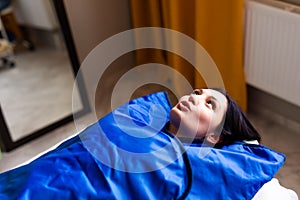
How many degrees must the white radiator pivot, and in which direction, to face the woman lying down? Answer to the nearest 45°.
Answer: approximately 45° to its left

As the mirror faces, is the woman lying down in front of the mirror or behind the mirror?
in front

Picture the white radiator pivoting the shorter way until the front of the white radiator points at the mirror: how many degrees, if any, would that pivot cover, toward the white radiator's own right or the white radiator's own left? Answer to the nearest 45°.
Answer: approximately 45° to the white radiator's own right

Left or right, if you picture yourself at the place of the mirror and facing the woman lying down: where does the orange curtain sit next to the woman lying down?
left

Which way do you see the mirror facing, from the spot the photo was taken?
facing the viewer and to the right of the viewer

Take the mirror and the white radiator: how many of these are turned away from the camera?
0

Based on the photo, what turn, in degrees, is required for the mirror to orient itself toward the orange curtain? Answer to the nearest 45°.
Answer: approximately 45° to its left

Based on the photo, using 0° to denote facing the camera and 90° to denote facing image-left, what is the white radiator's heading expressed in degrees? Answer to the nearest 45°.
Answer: approximately 45°
